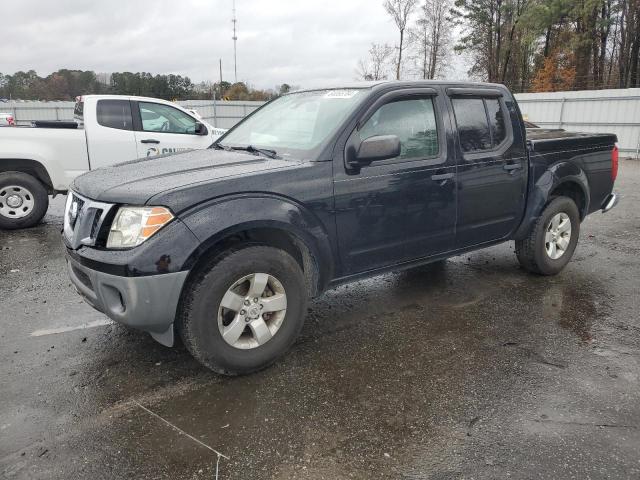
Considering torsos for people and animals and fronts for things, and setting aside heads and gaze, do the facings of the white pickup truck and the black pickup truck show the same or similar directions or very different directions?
very different directions

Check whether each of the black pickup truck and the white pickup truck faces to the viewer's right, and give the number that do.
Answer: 1

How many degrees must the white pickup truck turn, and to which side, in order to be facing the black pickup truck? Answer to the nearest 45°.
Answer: approximately 90° to its right

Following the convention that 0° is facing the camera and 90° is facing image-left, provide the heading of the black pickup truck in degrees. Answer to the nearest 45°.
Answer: approximately 45°

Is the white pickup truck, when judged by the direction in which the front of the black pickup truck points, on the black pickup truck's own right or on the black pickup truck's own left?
on the black pickup truck's own right

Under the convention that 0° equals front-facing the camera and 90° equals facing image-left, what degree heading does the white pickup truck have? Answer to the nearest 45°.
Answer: approximately 270°
